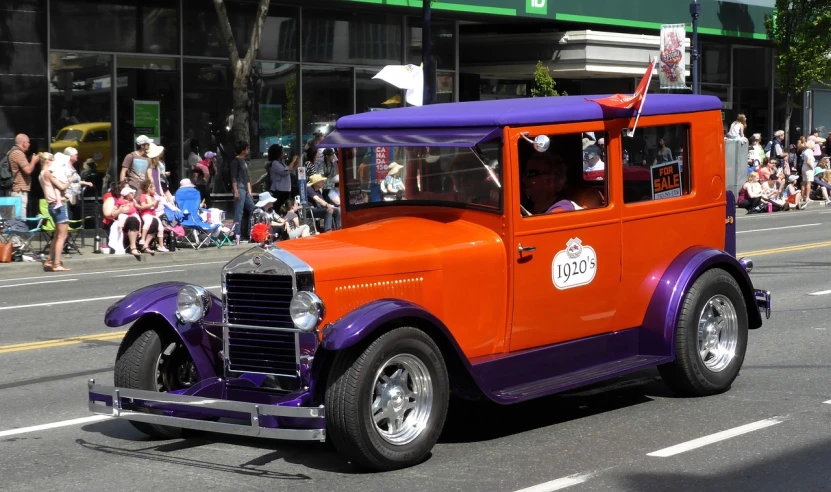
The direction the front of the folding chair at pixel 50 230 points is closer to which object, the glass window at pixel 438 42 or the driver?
the driver

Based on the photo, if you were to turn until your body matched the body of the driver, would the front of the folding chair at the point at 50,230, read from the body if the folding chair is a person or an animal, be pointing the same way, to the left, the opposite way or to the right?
to the left

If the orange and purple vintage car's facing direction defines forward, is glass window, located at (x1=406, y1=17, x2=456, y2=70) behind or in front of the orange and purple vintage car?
behind

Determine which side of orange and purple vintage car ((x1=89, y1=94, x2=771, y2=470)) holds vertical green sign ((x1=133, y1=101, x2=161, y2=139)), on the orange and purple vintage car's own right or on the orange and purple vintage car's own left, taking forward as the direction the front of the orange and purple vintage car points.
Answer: on the orange and purple vintage car's own right

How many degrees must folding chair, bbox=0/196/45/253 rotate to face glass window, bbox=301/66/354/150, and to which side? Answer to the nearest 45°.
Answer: approximately 90° to its left

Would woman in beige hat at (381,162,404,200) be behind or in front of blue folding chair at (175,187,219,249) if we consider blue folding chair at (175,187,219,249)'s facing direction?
in front

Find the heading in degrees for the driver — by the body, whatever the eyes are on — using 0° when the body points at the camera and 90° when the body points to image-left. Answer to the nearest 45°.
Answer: approximately 45°

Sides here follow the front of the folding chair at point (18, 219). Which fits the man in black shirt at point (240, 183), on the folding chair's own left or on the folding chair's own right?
on the folding chair's own left

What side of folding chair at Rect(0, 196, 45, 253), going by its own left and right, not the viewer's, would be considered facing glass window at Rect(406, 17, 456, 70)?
left
